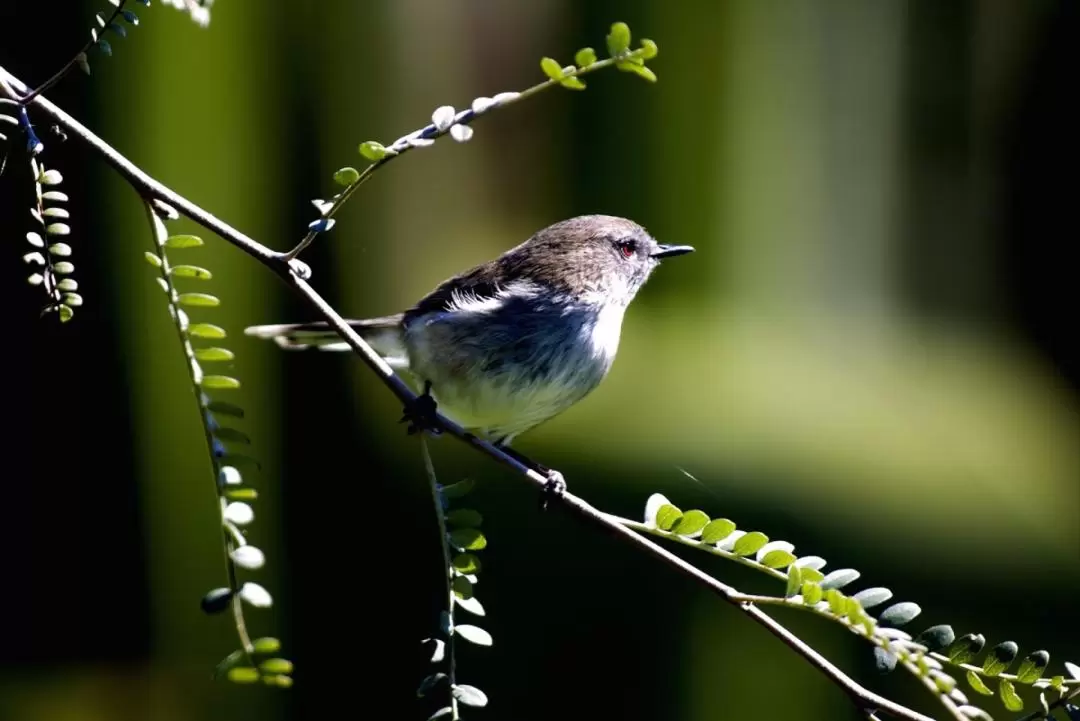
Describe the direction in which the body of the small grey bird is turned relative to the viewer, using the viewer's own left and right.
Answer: facing to the right of the viewer
